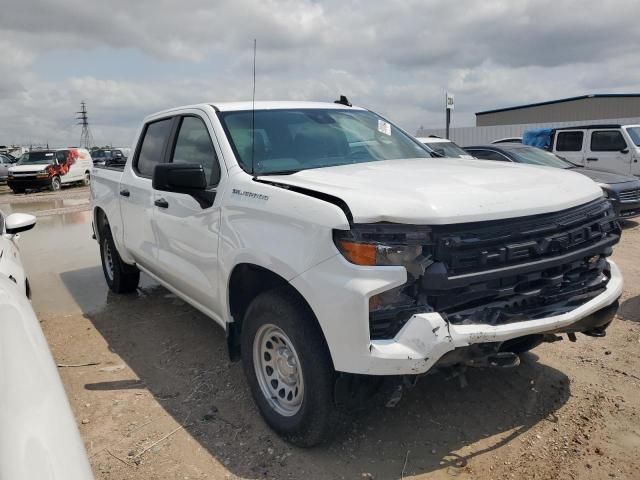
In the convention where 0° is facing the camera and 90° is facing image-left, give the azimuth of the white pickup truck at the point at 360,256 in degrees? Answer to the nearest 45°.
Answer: approximately 315°

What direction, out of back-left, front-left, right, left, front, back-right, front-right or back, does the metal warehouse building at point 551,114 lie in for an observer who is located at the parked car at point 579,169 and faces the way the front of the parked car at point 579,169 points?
back-left

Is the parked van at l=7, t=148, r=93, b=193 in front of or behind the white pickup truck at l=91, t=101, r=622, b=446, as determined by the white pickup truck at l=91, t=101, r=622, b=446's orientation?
behind

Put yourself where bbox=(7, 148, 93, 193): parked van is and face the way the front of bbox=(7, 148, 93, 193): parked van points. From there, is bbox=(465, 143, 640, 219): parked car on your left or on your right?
on your left

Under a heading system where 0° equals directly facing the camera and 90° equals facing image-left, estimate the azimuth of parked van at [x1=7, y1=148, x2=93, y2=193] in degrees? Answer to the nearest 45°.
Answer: approximately 45°

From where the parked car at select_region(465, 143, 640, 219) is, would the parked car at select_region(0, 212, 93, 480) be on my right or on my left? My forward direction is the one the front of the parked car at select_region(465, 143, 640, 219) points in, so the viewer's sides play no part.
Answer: on my right

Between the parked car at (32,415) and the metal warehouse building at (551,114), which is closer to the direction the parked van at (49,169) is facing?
the parked car

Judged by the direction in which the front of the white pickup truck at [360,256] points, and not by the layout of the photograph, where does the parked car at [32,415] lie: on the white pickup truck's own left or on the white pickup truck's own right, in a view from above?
on the white pickup truck's own right

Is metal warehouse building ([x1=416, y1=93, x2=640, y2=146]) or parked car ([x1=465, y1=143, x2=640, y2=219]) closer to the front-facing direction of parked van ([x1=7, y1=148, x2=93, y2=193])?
the parked car

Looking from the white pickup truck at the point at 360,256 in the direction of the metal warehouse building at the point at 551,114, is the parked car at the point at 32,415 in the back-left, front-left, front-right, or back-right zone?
back-left

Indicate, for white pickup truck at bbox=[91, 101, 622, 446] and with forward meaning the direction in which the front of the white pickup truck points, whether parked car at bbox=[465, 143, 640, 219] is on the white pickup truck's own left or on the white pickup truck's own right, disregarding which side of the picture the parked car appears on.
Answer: on the white pickup truck's own left
